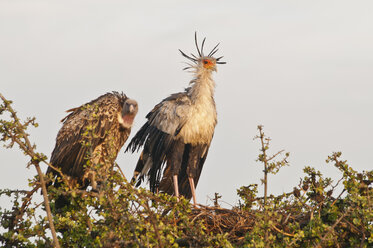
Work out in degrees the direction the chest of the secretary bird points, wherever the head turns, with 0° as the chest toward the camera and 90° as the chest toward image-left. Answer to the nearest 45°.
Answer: approximately 315°

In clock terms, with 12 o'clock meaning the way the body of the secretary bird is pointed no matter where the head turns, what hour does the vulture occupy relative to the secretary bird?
The vulture is roughly at 5 o'clock from the secretary bird.
